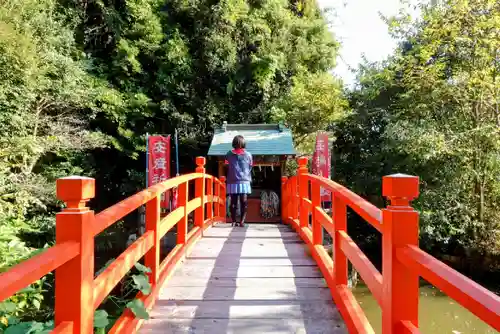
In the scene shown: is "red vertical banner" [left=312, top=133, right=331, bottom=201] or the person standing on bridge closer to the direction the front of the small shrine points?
the person standing on bridge

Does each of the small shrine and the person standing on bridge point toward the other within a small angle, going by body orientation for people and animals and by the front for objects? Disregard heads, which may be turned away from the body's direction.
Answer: yes

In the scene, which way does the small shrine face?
toward the camera

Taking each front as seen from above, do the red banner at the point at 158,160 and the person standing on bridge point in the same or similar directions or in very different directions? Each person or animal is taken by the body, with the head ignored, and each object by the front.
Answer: very different directions

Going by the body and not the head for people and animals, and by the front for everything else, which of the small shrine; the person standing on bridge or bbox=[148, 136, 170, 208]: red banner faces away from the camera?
the person standing on bridge

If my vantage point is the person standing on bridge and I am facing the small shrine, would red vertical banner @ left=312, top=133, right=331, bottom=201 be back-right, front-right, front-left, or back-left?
front-right

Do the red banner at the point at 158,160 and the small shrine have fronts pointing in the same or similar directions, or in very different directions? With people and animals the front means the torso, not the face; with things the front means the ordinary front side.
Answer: same or similar directions

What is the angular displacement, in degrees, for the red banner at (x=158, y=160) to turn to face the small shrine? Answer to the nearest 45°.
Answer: approximately 135° to its left

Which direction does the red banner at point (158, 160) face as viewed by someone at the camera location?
facing the viewer

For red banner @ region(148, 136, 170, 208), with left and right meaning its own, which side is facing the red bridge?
front

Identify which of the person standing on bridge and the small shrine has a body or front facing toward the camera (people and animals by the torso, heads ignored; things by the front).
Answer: the small shrine

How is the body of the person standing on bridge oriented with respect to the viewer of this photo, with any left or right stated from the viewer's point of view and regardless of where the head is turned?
facing away from the viewer

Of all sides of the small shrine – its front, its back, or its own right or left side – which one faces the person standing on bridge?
front

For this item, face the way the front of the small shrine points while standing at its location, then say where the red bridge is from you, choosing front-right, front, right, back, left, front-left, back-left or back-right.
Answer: front
